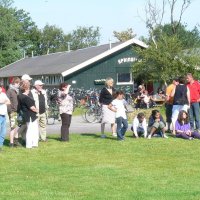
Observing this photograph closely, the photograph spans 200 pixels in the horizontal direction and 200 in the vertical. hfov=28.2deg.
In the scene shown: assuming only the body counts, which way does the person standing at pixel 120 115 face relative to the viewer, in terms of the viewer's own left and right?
facing the viewer and to the right of the viewer

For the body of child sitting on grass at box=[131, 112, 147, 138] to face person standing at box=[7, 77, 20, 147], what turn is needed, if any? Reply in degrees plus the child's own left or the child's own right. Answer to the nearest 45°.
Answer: approximately 45° to the child's own right

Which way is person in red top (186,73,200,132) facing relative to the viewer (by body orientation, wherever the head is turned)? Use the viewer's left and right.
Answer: facing the viewer and to the left of the viewer

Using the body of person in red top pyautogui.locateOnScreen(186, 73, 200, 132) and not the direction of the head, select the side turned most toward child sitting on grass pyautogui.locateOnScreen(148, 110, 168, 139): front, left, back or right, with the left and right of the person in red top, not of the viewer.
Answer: front

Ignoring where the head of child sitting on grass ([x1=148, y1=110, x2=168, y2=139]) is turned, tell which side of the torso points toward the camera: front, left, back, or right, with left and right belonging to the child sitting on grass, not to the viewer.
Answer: front

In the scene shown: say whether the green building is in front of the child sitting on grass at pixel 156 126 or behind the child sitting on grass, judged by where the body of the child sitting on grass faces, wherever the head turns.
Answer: behind

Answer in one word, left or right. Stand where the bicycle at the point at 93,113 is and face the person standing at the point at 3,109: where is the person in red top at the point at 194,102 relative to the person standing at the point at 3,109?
left

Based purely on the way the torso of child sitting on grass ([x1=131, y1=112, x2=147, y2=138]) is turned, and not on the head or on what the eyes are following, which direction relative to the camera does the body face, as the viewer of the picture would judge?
toward the camera

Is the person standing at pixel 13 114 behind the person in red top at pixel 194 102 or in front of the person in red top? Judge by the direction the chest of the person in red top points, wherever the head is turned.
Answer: in front

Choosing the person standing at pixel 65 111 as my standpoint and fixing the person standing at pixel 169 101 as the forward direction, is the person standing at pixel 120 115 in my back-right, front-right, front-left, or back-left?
front-right

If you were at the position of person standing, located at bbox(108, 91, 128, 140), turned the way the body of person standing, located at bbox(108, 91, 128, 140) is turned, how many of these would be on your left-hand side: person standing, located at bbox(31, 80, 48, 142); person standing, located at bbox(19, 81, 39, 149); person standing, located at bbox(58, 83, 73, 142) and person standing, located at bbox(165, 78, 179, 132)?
1

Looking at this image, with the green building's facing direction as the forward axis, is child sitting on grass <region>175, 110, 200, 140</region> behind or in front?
in front

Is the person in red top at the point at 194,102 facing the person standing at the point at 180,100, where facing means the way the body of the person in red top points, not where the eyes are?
yes

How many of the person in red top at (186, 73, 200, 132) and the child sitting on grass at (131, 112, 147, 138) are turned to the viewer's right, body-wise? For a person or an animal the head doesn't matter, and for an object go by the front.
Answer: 0

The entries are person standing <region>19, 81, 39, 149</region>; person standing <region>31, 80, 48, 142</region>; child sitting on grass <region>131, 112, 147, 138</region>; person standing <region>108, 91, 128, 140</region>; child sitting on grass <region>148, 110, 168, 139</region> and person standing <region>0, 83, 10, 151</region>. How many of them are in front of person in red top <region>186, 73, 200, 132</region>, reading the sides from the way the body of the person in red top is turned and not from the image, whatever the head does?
6
